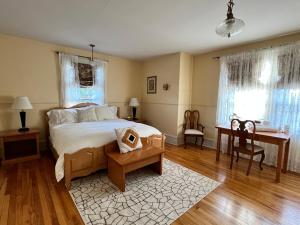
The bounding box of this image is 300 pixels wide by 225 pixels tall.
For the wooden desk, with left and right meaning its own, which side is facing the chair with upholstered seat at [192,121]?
right

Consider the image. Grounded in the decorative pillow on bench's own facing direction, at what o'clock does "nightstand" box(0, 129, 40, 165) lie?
The nightstand is roughly at 5 o'clock from the decorative pillow on bench.

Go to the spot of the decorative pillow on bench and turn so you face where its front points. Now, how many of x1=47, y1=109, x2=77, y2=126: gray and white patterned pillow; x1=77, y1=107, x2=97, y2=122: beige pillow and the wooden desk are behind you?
2

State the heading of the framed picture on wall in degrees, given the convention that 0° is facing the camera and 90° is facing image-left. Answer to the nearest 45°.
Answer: approximately 45°

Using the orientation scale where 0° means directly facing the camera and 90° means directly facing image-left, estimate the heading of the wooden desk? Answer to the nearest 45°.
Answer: approximately 45°

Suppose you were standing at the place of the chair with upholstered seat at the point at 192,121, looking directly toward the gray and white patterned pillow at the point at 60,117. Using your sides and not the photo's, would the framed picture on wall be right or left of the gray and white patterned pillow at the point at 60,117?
right

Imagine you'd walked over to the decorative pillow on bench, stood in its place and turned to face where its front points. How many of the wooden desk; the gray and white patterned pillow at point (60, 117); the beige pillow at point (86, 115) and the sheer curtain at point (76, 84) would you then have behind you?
3

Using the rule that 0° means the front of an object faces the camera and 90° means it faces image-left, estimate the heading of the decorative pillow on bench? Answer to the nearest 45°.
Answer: approximately 315°

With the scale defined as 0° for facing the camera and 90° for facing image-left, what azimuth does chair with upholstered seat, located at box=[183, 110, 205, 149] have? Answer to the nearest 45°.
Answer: approximately 0°

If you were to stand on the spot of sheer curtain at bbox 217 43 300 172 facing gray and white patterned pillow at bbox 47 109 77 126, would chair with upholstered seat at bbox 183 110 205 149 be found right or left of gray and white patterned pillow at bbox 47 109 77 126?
right
